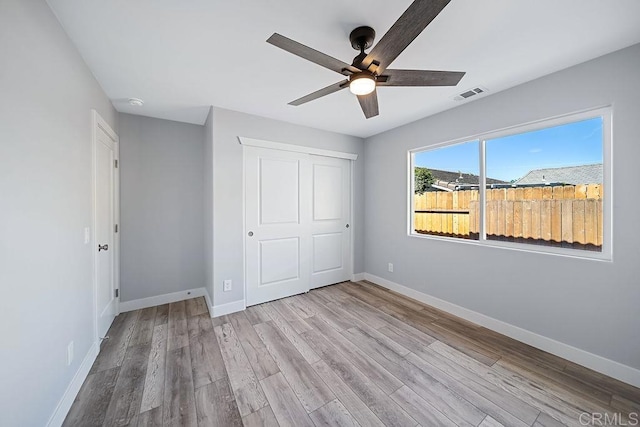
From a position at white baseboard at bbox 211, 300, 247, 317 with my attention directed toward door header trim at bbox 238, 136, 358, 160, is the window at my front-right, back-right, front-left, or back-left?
front-right

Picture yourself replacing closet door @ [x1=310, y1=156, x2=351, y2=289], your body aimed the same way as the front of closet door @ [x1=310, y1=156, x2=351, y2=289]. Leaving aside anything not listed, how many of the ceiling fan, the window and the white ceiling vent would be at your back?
0

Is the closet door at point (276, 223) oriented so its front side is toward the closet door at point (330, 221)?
no

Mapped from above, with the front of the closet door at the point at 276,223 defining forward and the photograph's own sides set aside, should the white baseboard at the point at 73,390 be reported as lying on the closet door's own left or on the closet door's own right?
on the closet door's own right

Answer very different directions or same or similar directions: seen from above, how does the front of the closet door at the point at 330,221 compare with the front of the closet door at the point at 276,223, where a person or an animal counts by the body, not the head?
same or similar directions

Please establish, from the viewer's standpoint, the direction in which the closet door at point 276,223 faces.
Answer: facing the viewer and to the right of the viewer

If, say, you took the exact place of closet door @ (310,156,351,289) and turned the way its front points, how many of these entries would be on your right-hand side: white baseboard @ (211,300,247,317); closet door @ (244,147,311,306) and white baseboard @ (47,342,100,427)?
3

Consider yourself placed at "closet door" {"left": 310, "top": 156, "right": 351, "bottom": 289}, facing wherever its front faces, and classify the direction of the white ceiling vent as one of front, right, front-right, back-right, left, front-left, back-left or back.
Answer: front

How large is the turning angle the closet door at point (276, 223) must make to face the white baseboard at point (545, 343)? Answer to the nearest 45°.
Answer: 0° — it already faces it

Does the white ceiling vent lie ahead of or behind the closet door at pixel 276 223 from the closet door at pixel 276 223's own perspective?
ahead

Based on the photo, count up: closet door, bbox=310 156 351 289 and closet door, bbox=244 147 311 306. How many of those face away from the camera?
0

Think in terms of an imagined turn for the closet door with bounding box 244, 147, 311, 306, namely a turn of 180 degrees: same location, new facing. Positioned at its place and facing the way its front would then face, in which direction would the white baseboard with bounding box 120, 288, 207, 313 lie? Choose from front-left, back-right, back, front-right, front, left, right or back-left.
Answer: front-left

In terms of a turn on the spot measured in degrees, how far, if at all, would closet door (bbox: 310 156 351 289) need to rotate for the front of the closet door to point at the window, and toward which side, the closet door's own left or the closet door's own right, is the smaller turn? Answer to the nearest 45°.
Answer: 0° — it already faces it
